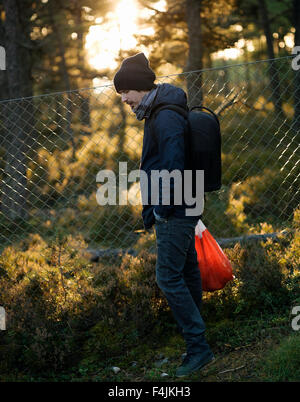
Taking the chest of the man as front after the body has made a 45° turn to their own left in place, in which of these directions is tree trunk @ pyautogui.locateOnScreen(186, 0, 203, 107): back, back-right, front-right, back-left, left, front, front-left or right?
back-right

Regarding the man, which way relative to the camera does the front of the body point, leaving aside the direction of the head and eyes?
to the viewer's left

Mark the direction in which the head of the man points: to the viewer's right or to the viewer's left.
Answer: to the viewer's left
